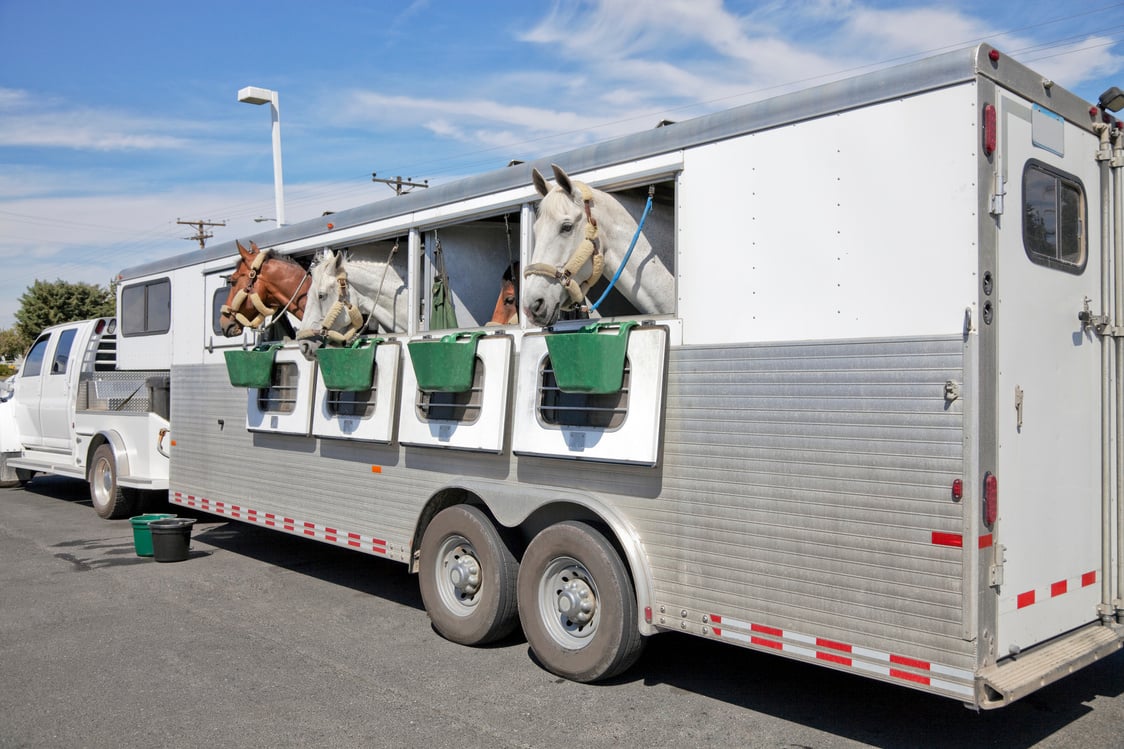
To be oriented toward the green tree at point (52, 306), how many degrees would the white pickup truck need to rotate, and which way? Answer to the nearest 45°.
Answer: approximately 45° to its right

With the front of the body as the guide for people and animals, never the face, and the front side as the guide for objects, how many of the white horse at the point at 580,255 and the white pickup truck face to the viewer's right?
0

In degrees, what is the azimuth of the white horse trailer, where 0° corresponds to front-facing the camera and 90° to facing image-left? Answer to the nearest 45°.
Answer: approximately 135°

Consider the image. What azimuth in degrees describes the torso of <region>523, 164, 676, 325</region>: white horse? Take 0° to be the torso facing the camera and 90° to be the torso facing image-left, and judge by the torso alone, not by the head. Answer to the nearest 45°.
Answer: approximately 45°

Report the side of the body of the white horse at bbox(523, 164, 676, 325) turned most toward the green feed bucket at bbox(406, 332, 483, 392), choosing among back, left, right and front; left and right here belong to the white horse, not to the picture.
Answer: right

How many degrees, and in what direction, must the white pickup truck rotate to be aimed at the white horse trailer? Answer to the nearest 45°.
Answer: approximately 135° to its left

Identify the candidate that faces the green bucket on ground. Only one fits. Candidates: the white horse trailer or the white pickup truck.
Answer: the white horse trailer

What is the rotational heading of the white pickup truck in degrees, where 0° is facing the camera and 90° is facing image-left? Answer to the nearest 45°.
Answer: approximately 135°

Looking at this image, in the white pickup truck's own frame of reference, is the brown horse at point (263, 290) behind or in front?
behind

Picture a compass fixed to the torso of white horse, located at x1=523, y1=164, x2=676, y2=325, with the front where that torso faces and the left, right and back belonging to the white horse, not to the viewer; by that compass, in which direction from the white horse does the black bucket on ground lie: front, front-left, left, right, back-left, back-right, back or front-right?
right

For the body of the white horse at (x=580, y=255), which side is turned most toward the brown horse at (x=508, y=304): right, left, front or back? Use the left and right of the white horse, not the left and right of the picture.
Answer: right

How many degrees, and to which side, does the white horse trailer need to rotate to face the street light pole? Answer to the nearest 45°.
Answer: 0° — it already faces it
